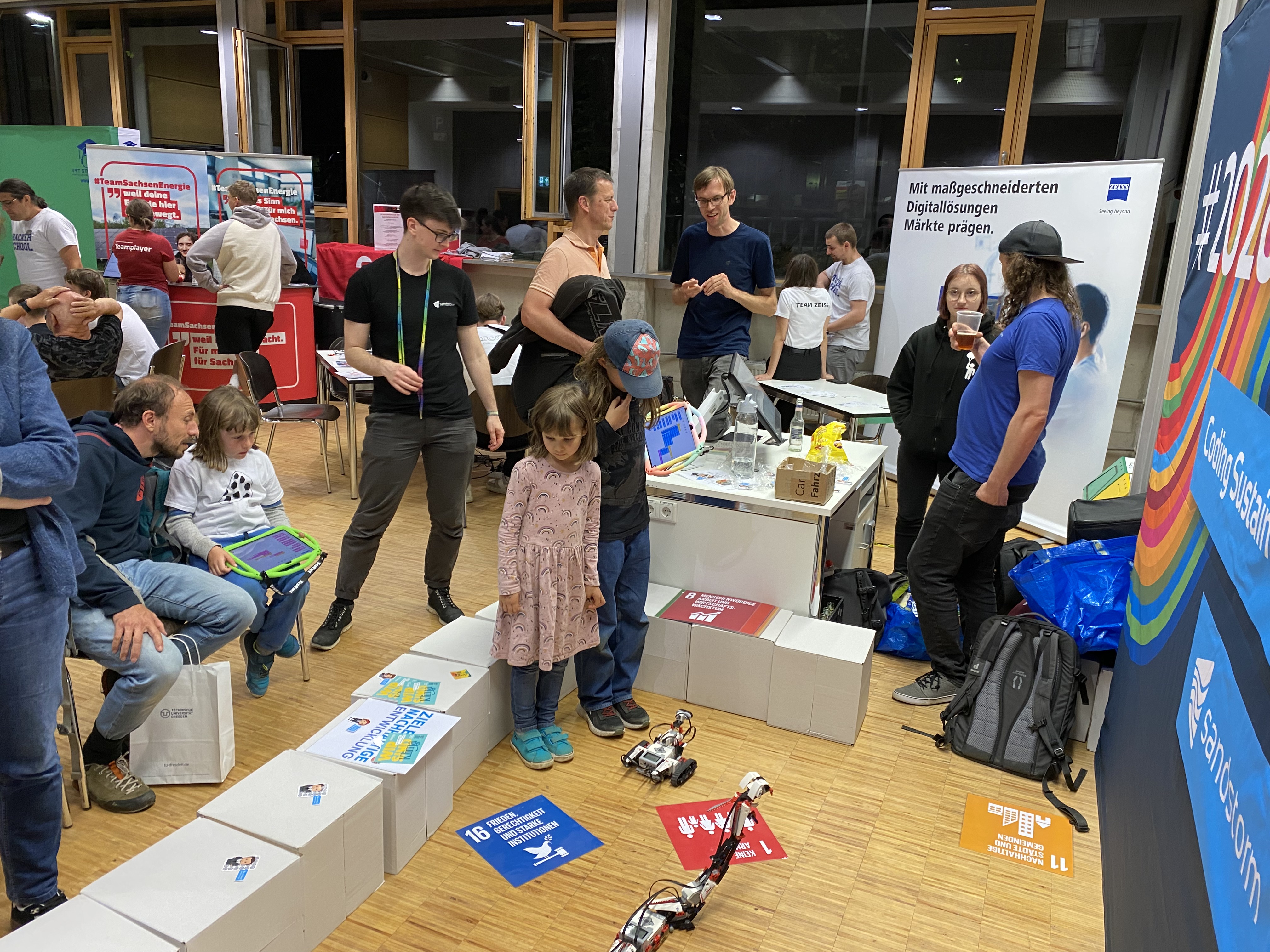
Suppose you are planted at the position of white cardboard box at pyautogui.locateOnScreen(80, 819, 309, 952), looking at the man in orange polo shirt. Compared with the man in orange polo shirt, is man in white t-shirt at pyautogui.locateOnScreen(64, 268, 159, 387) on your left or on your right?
left

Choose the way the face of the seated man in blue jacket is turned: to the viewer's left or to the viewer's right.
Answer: to the viewer's right

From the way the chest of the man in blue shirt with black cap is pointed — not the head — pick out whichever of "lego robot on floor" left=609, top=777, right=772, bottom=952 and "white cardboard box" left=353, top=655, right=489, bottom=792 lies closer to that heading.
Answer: the white cardboard box

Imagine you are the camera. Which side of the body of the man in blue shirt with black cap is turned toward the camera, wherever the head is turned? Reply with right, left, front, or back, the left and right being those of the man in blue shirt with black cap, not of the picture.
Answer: left

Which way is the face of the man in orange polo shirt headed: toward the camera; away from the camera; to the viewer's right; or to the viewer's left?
to the viewer's right

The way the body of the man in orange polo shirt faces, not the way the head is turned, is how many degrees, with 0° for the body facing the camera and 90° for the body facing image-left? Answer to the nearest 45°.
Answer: approximately 270°
